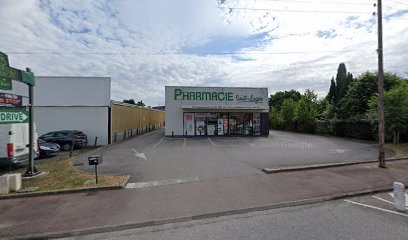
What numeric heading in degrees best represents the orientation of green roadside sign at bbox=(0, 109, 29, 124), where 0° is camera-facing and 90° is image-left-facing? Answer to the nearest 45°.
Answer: approximately 0°

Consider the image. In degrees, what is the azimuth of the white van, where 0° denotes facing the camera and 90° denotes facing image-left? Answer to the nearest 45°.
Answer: approximately 135°

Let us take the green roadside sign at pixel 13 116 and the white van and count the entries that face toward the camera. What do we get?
1

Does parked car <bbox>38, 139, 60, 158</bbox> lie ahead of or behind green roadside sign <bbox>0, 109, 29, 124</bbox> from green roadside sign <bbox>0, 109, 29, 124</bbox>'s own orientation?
behind

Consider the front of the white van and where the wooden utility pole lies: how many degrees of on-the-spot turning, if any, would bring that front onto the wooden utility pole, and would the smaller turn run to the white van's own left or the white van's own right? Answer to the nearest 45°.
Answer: approximately 180°

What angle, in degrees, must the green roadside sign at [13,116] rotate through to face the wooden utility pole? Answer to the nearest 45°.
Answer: approximately 45° to its left

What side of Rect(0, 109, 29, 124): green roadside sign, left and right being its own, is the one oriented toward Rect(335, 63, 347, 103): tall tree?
left

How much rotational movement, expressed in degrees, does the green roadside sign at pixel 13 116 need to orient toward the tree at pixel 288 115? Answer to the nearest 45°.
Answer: approximately 90° to its left
